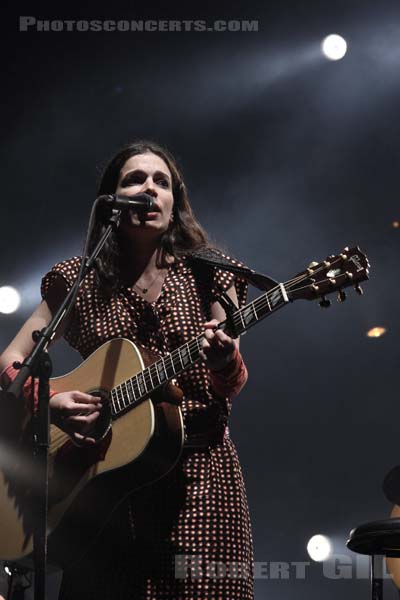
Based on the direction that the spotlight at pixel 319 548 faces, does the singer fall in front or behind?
in front

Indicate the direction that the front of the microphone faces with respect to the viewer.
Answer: facing to the right of the viewer

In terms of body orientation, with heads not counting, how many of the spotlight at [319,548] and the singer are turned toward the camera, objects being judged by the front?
2

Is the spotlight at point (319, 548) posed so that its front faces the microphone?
yes

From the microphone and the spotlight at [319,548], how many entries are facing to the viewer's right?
1

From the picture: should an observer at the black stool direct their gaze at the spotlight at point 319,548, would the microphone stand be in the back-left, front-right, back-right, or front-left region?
back-left

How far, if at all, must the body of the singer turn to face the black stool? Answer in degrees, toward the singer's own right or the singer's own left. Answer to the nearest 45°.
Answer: approximately 135° to the singer's own left

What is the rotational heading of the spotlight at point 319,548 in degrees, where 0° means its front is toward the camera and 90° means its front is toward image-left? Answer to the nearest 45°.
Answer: approximately 0°

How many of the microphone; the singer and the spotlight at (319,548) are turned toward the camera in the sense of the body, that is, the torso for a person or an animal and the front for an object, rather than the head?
2

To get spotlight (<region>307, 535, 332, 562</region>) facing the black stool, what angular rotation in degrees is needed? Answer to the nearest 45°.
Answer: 0° — it already faces it

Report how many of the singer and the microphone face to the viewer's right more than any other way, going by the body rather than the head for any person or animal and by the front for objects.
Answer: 1
